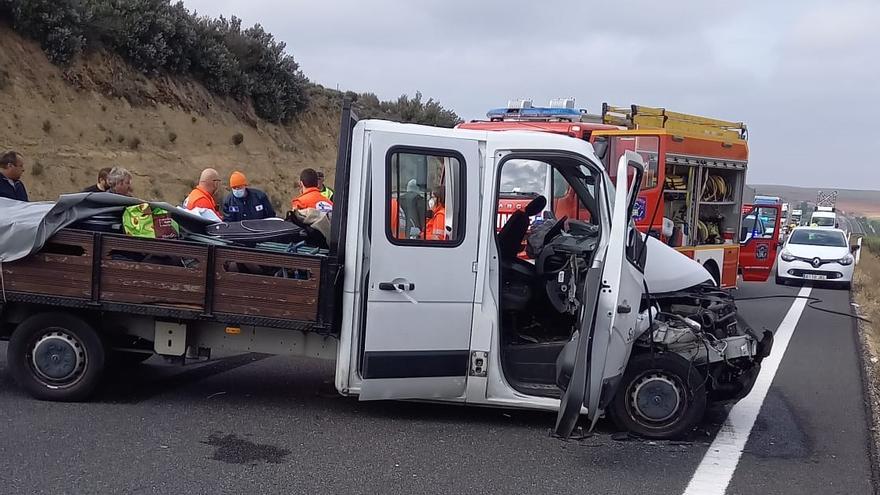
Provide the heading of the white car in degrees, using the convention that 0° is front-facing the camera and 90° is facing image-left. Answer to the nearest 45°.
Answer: approximately 0°

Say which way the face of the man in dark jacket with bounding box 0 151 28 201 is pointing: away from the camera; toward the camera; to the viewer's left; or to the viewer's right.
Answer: to the viewer's right

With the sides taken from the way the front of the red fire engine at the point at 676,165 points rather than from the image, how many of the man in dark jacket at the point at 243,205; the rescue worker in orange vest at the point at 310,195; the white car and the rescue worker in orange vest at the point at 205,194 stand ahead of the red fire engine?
3

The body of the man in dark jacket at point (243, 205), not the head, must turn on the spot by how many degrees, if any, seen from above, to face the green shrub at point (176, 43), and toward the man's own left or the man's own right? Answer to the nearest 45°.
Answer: approximately 180°

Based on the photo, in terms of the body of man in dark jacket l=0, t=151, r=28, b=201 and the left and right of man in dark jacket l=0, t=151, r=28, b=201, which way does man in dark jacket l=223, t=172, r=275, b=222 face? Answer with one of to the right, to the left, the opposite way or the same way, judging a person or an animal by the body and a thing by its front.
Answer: to the right

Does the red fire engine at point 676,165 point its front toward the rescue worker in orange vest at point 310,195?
yes

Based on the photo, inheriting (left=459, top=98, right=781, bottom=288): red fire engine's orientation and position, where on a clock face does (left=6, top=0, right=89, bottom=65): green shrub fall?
The green shrub is roughly at 2 o'clock from the red fire engine.

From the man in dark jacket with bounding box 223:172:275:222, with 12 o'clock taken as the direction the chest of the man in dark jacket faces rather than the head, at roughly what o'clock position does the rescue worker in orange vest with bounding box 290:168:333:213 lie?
The rescue worker in orange vest is roughly at 9 o'clock from the man in dark jacket.

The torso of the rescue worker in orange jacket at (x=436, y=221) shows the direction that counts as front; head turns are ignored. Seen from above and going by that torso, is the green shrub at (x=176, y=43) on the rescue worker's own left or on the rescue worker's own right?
on the rescue worker's own right

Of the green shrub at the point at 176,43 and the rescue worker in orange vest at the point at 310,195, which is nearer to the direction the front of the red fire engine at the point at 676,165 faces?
the rescue worker in orange vest

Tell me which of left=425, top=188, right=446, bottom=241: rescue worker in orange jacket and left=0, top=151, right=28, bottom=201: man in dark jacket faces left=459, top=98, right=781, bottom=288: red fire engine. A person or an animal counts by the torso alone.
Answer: the man in dark jacket
